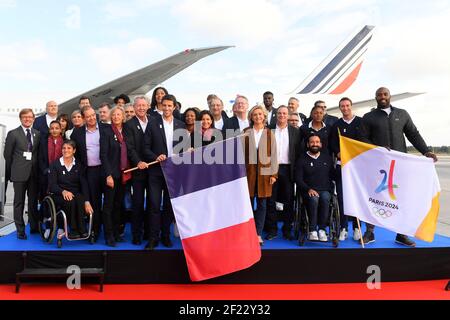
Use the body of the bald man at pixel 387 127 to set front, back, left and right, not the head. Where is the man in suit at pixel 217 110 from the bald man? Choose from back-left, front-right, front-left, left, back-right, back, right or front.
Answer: right

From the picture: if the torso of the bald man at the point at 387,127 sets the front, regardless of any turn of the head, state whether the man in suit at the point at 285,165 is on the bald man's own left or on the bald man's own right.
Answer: on the bald man's own right

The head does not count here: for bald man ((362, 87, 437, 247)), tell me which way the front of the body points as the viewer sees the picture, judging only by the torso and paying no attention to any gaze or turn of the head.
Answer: toward the camera

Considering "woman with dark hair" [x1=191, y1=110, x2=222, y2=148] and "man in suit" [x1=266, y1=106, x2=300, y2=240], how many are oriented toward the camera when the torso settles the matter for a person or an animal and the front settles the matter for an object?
2

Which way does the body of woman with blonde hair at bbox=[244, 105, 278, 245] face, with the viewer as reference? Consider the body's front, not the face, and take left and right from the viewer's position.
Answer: facing the viewer

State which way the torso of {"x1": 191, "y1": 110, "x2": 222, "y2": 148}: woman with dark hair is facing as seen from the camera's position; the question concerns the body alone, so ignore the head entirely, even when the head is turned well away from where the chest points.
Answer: toward the camera
